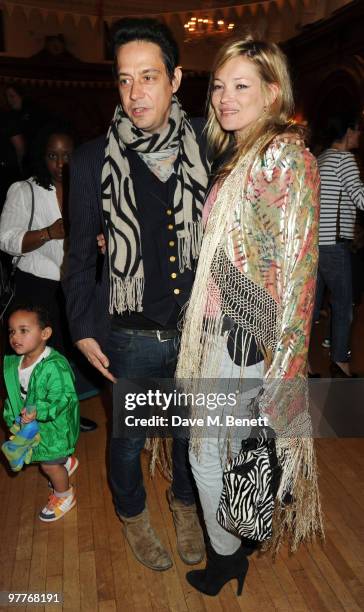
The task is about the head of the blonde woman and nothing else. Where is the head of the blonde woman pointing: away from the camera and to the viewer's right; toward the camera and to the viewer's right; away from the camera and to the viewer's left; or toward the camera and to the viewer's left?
toward the camera and to the viewer's left

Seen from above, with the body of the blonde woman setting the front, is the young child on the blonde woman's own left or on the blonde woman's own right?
on the blonde woman's own right

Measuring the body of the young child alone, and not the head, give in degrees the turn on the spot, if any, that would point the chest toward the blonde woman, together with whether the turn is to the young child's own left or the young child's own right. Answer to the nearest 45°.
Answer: approximately 90° to the young child's own left

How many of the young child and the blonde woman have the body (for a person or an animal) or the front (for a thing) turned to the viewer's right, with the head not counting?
0

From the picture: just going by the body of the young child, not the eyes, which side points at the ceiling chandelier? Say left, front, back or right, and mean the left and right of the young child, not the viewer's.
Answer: back

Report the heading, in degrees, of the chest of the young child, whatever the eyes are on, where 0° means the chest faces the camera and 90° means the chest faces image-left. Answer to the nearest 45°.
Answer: approximately 45°

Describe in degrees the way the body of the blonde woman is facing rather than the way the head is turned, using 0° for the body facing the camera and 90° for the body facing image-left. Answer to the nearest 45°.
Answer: approximately 45°

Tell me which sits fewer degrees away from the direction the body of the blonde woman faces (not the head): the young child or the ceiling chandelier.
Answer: the young child
